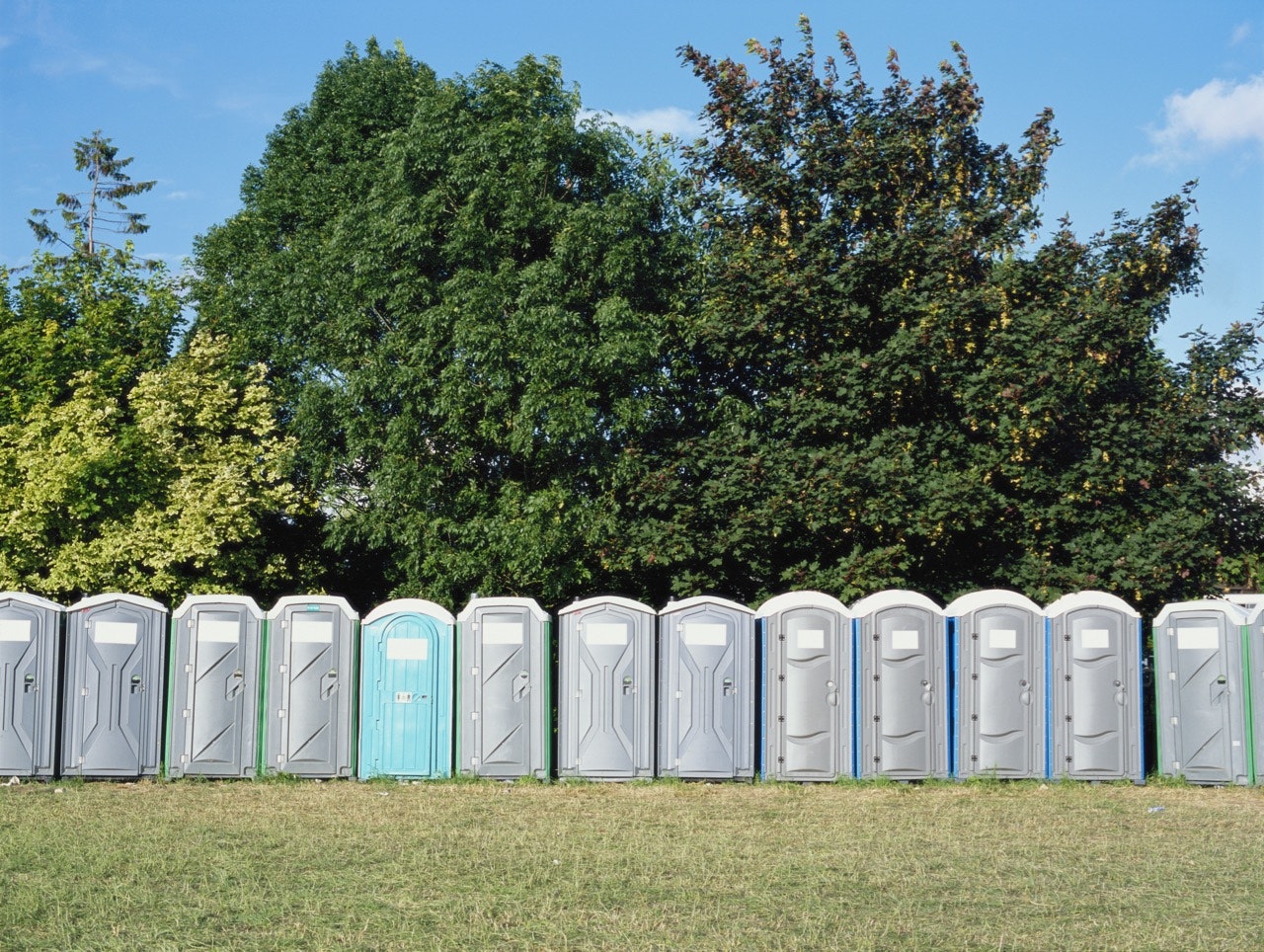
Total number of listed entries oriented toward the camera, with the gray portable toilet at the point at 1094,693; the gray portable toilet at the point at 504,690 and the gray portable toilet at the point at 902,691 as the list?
3

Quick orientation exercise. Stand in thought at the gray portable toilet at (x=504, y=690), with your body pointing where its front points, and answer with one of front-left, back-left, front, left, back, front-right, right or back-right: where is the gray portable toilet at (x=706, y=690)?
left

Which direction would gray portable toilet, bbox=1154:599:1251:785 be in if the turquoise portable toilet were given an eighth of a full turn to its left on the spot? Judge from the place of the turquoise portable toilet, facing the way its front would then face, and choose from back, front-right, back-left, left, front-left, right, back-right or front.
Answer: front-left

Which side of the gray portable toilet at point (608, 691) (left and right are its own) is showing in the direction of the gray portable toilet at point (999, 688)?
left

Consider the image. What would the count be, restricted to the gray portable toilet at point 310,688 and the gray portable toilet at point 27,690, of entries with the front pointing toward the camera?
2

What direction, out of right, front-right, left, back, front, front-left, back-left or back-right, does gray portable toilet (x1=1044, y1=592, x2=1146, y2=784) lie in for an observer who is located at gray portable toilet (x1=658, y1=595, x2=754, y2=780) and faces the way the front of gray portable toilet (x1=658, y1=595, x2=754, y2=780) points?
left

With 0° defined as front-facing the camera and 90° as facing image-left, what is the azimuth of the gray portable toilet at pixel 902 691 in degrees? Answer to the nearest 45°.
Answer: approximately 0°

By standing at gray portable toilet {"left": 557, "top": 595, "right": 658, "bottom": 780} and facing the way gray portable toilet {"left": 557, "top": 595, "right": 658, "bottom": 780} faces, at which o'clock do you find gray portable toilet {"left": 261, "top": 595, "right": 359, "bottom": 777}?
gray portable toilet {"left": 261, "top": 595, "right": 359, "bottom": 777} is roughly at 3 o'clock from gray portable toilet {"left": 557, "top": 595, "right": 658, "bottom": 780}.

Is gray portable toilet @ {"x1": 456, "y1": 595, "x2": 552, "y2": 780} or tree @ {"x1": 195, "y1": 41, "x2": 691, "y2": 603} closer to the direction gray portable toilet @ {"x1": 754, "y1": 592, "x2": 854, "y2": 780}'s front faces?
the gray portable toilet

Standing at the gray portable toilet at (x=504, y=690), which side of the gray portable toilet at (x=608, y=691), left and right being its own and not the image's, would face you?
right
